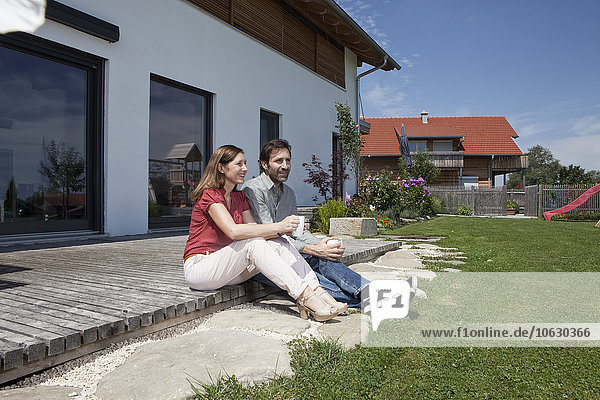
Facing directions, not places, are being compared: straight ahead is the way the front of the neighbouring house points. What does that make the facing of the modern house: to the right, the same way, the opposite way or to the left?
to the left

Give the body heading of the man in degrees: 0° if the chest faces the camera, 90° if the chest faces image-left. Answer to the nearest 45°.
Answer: approximately 315°

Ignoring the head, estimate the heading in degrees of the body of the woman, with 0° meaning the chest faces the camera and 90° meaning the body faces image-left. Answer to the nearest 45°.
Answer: approximately 315°

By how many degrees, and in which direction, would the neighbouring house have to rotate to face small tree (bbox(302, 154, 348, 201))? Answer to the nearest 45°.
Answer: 0° — it already faces it

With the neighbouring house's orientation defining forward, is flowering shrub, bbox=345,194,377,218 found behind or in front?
in front

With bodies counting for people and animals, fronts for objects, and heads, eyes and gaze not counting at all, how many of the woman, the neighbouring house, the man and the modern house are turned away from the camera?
0

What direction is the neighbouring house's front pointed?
toward the camera

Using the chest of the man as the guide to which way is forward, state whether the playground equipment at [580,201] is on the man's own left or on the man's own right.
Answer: on the man's own left

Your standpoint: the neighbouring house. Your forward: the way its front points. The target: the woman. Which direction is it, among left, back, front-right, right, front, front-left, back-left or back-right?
front

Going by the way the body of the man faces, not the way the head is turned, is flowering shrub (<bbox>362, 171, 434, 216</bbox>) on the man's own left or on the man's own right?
on the man's own left

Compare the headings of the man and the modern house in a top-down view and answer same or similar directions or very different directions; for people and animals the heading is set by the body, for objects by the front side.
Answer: same or similar directions

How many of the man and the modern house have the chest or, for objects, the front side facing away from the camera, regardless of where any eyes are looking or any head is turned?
0

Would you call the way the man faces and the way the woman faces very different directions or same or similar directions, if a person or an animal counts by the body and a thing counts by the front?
same or similar directions
